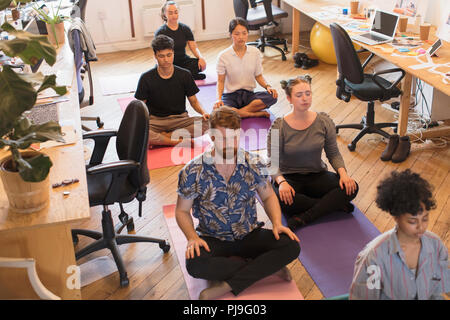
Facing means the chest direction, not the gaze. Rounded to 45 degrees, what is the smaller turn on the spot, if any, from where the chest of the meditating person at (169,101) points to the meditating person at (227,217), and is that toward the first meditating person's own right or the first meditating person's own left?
0° — they already face them

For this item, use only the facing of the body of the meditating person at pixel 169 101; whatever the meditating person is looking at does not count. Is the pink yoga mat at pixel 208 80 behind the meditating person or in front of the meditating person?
behind

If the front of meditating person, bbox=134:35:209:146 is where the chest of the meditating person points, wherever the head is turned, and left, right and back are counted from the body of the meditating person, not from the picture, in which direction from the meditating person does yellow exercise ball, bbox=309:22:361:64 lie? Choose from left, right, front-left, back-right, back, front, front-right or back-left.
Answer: back-left

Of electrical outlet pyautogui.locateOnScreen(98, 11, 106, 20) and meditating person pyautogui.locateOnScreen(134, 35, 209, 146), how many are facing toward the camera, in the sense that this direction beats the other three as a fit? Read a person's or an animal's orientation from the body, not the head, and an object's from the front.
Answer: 2

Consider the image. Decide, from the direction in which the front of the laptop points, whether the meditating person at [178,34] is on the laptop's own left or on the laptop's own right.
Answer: on the laptop's own right

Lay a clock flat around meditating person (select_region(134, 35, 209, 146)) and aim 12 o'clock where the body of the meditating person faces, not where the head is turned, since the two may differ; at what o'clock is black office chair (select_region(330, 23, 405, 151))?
The black office chair is roughly at 9 o'clock from the meditating person.

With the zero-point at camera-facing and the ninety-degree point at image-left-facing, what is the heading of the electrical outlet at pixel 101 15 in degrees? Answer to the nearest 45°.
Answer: approximately 0°

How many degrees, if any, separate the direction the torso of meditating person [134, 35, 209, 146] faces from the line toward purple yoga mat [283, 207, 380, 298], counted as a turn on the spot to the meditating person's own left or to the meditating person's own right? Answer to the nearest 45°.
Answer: approximately 45° to the meditating person's own left

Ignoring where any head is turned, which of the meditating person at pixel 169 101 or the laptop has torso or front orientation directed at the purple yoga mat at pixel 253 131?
the laptop

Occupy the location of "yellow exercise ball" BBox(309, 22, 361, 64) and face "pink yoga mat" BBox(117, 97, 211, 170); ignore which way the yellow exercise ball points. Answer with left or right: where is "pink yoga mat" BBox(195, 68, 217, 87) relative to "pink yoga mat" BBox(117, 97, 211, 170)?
right
